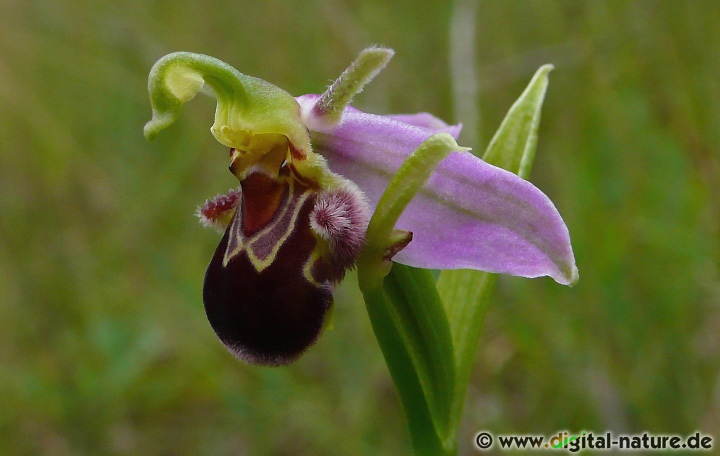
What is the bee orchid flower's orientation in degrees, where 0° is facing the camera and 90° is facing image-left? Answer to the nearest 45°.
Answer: approximately 45°
